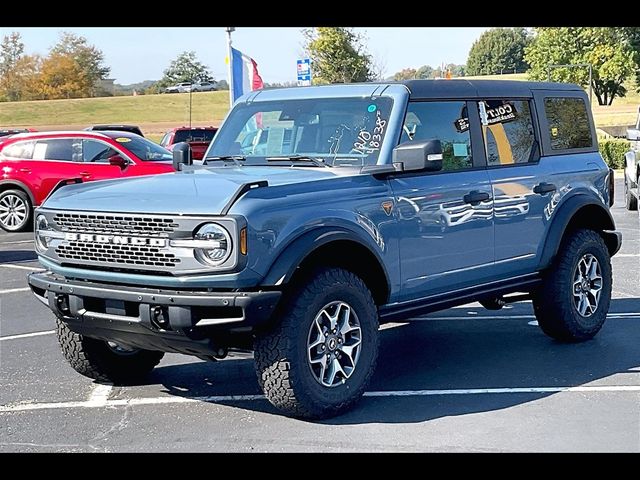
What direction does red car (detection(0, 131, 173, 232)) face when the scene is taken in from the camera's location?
facing the viewer and to the right of the viewer

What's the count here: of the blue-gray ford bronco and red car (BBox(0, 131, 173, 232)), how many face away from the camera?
0

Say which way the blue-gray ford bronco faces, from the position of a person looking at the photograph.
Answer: facing the viewer and to the left of the viewer

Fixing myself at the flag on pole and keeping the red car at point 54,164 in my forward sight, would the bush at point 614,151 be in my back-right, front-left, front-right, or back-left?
back-left

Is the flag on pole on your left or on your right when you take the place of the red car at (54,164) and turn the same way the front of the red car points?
on your left

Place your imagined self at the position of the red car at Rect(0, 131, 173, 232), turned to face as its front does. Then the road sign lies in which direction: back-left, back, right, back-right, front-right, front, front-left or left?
left

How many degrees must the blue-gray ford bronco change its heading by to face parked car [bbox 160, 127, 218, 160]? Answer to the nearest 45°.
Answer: approximately 135° to its right

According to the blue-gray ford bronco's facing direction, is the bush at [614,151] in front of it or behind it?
behind

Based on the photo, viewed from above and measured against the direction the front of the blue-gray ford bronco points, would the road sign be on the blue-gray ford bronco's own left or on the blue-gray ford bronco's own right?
on the blue-gray ford bronco's own right

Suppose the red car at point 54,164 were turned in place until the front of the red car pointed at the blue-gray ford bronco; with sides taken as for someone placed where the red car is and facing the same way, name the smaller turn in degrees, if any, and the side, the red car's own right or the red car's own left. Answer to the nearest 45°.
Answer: approximately 45° to the red car's own right

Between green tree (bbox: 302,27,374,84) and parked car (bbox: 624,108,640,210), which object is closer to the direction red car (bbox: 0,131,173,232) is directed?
the parked car

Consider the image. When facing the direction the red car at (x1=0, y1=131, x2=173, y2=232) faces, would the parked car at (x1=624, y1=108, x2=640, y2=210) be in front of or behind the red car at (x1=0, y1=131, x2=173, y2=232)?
in front

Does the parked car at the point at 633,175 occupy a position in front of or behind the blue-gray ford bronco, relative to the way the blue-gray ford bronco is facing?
behind
